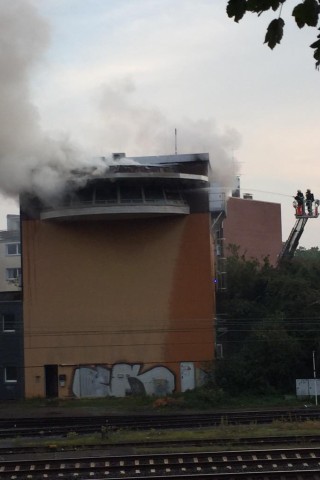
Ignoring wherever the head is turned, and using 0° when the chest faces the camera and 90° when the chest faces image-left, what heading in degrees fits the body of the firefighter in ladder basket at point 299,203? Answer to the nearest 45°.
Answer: approximately 90°

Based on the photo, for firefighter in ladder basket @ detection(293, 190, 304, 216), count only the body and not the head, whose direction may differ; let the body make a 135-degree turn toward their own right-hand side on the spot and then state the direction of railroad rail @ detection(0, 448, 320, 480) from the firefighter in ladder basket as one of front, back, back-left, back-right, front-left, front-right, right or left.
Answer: back-right

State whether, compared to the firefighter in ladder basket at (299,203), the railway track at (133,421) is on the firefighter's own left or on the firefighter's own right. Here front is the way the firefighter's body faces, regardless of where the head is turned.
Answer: on the firefighter's own left

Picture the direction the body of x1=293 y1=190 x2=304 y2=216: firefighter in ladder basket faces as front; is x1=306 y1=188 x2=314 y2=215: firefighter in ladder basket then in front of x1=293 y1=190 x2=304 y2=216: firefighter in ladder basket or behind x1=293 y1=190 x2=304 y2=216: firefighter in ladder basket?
behind
